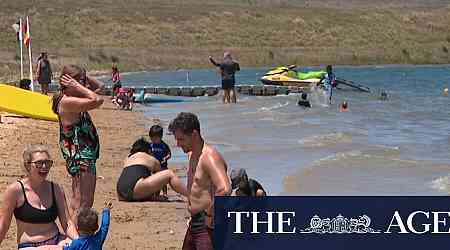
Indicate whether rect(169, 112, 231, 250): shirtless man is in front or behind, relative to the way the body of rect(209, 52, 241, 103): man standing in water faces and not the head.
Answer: behind

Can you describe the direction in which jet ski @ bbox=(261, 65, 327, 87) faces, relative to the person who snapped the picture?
facing to the left of the viewer

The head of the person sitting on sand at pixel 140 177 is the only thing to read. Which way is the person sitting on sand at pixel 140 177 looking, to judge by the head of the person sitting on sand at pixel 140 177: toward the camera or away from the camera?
away from the camera

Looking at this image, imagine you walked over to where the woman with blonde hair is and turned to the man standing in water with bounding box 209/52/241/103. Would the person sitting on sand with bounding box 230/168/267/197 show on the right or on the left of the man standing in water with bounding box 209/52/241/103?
right

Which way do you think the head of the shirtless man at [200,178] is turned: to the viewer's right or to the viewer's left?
to the viewer's left

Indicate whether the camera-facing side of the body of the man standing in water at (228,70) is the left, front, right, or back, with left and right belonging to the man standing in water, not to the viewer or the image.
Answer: back

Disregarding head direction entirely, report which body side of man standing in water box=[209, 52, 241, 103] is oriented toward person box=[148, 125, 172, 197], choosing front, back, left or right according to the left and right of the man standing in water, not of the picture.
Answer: back

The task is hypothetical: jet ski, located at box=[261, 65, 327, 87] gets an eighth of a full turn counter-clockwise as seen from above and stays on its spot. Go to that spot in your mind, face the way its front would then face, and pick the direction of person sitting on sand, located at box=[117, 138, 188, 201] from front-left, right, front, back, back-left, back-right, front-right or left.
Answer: front-left

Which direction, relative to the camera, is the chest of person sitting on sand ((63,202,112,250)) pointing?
away from the camera

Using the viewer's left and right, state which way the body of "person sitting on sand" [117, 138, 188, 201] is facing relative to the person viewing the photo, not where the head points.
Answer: facing away from the viewer and to the right of the viewer

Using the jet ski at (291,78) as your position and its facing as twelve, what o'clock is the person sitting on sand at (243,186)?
The person sitting on sand is roughly at 9 o'clock from the jet ski.

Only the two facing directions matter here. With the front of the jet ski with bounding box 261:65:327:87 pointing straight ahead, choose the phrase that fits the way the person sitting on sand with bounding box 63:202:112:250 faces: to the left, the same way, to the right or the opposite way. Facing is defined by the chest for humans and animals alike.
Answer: to the right
